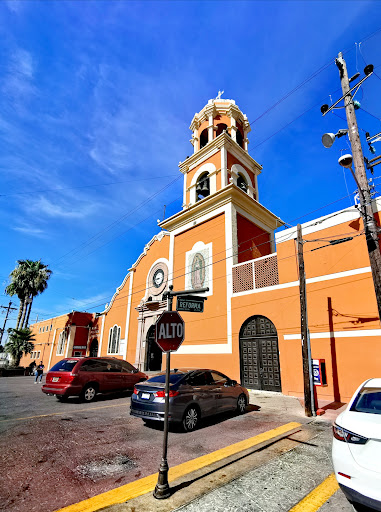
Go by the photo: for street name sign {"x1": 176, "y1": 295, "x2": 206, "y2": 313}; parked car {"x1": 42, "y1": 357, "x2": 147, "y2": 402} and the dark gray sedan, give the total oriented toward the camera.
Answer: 1

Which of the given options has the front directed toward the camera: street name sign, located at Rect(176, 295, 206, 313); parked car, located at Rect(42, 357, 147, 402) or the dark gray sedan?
the street name sign

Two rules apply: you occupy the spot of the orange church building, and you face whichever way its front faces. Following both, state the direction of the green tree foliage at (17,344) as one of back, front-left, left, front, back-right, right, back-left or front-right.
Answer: right

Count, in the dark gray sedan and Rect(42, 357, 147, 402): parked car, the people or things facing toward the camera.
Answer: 0

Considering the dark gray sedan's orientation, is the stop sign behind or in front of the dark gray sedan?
behind

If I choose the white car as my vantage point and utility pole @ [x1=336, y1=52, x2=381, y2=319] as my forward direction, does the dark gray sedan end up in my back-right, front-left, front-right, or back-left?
front-left

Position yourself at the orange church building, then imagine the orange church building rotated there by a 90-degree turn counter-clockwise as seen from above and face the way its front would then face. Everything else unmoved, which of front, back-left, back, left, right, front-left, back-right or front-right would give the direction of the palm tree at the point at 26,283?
back

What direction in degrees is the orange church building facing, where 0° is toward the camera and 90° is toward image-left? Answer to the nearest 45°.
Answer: approximately 45°

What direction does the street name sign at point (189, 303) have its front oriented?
toward the camera

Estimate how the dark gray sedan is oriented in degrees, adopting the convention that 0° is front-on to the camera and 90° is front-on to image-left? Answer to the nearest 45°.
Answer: approximately 225°

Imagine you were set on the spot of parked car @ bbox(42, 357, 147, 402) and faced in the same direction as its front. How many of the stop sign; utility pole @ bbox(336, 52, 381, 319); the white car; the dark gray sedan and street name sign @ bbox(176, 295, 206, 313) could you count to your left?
0

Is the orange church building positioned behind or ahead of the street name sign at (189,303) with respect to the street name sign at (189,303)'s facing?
behind

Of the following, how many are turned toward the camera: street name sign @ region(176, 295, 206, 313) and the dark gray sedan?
1

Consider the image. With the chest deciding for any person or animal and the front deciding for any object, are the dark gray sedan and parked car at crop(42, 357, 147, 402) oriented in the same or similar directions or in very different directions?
same or similar directions

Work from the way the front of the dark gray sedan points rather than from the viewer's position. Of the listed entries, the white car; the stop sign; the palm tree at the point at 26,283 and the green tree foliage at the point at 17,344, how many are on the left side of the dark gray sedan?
2
